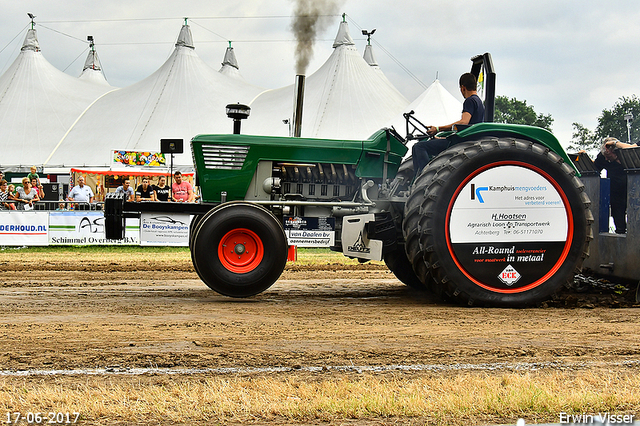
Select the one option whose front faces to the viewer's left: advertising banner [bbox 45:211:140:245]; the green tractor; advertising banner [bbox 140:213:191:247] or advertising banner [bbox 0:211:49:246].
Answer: the green tractor

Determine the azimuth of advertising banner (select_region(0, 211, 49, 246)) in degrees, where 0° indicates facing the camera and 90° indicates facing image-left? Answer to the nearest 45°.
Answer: approximately 0°

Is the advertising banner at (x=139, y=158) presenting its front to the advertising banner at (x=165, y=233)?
yes

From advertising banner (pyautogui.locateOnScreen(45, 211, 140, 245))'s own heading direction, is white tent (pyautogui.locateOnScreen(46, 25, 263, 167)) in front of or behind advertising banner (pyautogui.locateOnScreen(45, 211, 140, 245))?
behind

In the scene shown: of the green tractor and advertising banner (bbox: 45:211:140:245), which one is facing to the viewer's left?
the green tractor

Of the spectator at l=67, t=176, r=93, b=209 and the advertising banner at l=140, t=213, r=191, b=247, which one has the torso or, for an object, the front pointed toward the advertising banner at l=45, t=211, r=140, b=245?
the spectator
